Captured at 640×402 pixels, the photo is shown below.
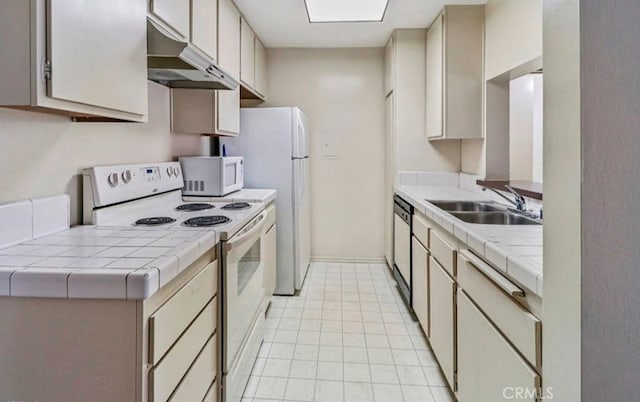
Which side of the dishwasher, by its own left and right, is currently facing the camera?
left

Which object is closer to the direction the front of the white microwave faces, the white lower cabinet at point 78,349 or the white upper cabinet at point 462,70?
the white upper cabinet

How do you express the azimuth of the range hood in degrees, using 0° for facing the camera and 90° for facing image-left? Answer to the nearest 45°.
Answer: approximately 315°

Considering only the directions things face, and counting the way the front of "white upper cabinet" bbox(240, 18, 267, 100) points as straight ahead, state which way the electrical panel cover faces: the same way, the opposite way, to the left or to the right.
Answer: to the right

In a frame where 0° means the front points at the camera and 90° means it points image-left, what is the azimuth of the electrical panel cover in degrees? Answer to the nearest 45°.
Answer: approximately 0°

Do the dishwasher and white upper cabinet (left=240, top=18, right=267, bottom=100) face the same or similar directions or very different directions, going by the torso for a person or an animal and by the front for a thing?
very different directions

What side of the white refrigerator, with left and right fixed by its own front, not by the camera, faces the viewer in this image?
right

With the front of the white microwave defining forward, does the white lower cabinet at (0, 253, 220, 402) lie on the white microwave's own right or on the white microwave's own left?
on the white microwave's own right

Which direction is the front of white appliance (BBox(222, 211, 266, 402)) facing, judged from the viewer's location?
facing to the right of the viewer
